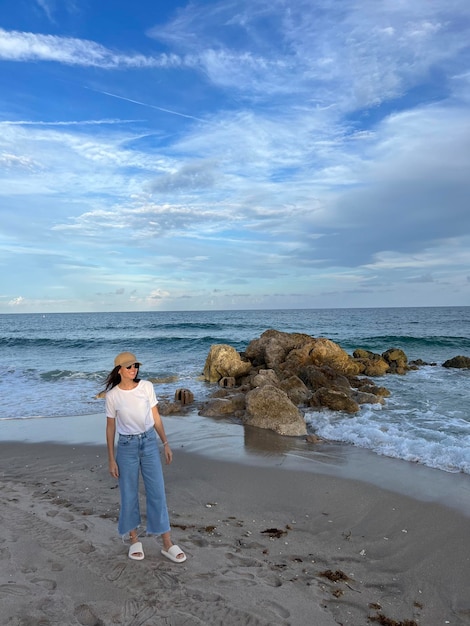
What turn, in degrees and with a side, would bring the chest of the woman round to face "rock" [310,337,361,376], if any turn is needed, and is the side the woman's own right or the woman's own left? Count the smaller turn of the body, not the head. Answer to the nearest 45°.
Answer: approximately 135° to the woman's own left

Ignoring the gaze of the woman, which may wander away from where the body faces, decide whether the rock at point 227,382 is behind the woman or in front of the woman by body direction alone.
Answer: behind

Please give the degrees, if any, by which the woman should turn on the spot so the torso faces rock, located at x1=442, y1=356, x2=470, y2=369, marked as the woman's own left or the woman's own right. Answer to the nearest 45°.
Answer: approximately 135° to the woman's own left

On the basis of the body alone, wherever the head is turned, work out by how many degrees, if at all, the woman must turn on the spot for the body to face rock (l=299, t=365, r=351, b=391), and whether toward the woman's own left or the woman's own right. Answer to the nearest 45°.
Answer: approximately 135° to the woman's own left

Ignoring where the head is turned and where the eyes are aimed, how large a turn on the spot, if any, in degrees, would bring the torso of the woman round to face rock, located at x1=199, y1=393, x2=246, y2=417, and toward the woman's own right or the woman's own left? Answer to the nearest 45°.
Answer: approximately 180°

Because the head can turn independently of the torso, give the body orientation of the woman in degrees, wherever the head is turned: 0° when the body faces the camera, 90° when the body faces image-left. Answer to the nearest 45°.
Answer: approximately 0°

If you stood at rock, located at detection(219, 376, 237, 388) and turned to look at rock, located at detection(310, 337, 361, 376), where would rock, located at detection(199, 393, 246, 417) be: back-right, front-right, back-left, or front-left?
back-right

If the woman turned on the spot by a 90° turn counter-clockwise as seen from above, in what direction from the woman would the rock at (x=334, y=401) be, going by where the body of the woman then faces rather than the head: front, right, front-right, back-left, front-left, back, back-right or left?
front-left

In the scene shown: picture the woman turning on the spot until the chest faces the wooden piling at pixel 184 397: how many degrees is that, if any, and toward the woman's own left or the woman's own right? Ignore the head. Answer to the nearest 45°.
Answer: approximately 180°

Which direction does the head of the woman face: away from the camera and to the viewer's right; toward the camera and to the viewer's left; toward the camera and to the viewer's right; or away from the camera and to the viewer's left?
toward the camera and to the viewer's right
